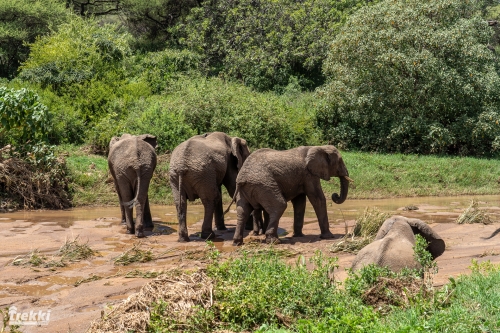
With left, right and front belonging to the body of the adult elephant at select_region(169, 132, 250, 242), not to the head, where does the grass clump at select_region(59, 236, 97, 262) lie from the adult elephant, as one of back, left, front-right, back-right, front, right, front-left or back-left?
back

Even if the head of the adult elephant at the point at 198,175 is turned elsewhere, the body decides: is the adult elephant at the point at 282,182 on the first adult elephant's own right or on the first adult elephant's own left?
on the first adult elephant's own right

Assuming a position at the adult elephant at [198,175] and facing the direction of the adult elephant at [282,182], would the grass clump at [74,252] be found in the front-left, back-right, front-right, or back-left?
back-right

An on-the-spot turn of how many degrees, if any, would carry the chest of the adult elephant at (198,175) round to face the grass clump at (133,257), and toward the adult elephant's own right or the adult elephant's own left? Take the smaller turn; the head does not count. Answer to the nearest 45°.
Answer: approximately 180°

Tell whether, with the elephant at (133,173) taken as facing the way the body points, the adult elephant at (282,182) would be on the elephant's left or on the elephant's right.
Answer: on the elephant's right

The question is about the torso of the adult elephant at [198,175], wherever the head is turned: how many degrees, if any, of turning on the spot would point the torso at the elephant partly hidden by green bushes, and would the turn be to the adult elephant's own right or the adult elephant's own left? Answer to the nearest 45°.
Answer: approximately 90° to the adult elephant's own right

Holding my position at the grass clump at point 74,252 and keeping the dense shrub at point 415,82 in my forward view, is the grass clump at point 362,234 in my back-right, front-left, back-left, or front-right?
front-right

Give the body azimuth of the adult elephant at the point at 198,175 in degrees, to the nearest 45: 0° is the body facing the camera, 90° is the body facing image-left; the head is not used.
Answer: approximately 225°

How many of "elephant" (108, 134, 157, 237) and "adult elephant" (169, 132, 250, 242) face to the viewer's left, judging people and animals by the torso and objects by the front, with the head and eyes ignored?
0

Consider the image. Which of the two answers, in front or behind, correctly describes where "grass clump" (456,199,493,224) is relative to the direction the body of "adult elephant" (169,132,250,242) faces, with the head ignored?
in front

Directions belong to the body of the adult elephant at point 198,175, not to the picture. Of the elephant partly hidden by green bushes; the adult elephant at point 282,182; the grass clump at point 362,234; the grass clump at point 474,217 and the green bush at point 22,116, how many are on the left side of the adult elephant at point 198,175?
1

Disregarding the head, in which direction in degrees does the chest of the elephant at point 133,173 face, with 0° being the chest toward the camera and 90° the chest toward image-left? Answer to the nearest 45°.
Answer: approximately 180°

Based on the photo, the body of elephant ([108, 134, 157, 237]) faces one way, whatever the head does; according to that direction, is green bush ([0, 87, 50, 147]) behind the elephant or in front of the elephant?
in front

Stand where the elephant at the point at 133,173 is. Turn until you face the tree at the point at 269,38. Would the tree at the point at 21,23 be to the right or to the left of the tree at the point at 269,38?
left

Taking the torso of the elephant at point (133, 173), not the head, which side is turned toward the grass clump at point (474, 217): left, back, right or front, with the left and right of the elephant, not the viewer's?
right

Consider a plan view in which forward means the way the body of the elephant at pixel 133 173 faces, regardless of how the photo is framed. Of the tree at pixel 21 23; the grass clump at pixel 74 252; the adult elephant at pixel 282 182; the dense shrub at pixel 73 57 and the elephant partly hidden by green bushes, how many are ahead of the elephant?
2

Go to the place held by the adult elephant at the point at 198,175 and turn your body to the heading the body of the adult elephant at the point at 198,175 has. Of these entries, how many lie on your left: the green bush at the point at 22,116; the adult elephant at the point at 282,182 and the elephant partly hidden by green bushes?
1

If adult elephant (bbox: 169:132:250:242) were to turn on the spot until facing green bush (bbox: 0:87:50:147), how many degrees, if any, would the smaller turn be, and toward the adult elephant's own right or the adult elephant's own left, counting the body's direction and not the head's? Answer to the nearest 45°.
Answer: approximately 90° to the adult elephant's own left
